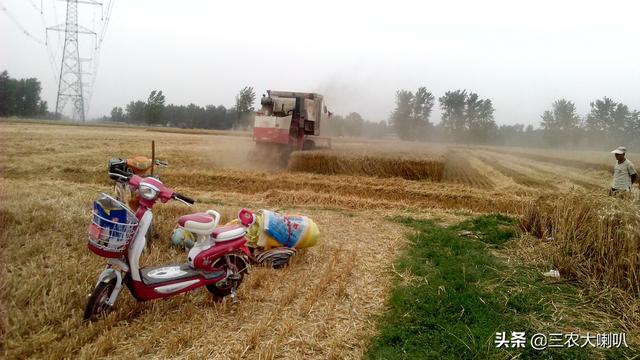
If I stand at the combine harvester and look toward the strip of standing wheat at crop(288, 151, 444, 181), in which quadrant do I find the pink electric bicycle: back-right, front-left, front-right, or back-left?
front-right

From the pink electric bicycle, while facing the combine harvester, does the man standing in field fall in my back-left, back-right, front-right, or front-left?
front-right

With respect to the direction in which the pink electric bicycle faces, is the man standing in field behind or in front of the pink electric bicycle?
behind

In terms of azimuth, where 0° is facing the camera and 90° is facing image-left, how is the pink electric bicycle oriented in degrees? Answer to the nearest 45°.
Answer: approximately 45°

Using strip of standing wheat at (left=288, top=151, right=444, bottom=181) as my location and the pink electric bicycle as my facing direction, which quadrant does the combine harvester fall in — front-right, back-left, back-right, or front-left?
back-right

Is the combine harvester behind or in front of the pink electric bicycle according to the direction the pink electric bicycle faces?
behind

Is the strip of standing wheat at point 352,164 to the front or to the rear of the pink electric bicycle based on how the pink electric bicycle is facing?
to the rear
